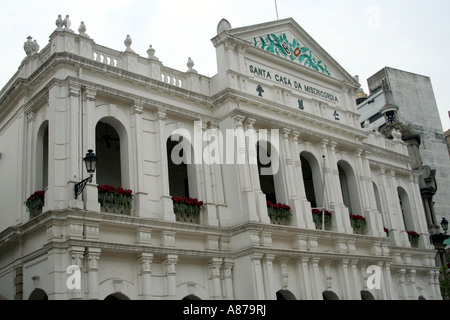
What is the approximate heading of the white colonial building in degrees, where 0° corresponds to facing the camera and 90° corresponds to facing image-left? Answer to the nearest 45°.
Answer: approximately 315°

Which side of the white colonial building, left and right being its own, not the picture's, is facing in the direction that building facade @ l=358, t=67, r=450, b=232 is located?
left
